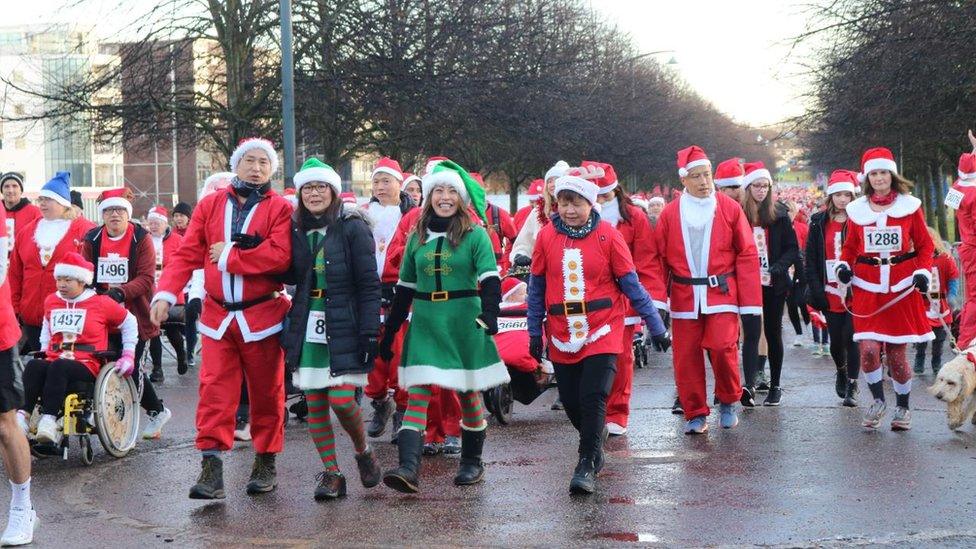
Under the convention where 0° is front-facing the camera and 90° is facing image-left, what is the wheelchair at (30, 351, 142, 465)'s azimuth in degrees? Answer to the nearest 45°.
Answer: approximately 45°

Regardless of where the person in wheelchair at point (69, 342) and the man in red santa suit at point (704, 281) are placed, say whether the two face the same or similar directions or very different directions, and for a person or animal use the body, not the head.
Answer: same or similar directions

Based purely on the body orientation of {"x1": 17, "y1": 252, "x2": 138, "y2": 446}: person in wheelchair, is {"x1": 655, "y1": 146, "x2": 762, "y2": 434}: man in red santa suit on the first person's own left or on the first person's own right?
on the first person's own left

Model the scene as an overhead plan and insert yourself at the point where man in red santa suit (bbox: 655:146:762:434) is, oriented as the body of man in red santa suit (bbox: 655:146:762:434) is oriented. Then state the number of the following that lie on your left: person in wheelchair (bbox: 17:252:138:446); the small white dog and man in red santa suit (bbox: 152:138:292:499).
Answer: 1

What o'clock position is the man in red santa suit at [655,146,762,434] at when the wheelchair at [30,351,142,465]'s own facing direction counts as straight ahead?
The man in red santa suit is roughly at 8 o'clock from the wheelchair.

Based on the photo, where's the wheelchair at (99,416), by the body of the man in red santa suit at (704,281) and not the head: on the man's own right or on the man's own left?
on the man's own right

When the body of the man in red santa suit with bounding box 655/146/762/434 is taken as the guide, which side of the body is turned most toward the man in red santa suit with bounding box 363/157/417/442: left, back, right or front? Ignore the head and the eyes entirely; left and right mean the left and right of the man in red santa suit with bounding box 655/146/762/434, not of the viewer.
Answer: right

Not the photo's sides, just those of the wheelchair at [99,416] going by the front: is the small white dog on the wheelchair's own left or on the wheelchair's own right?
on the wheelchair's own left

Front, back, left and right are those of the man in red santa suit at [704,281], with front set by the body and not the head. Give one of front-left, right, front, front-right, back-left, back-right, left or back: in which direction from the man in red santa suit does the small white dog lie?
left

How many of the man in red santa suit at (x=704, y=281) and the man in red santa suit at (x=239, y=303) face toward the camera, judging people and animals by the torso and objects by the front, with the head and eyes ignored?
2

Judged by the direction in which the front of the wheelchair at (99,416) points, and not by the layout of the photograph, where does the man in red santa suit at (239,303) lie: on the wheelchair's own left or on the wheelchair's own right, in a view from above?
on the wheelchair's own left

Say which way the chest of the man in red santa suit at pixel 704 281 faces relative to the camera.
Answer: toward the camera
